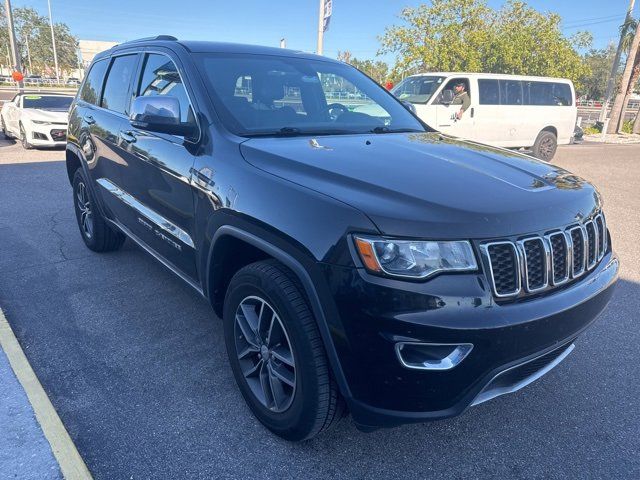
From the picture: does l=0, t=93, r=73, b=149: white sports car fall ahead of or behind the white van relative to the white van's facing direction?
ahead

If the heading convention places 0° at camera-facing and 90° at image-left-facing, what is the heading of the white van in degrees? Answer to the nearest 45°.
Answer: approximately 45°

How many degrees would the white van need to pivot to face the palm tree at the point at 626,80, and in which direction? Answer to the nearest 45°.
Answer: approximately 135° to its right

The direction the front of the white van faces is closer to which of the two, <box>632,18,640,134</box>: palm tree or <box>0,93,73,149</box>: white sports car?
the white sports car

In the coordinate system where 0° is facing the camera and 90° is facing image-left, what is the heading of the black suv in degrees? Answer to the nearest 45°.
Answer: approximately 315°

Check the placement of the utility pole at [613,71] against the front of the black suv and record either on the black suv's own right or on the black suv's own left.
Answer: on the black suv's own left

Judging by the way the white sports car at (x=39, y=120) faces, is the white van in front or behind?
in front

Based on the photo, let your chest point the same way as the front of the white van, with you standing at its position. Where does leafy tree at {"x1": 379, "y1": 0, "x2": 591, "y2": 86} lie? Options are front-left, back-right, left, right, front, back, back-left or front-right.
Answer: back-right

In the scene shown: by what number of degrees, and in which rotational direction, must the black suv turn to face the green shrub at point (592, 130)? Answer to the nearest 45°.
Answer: approximately 90° to its left
